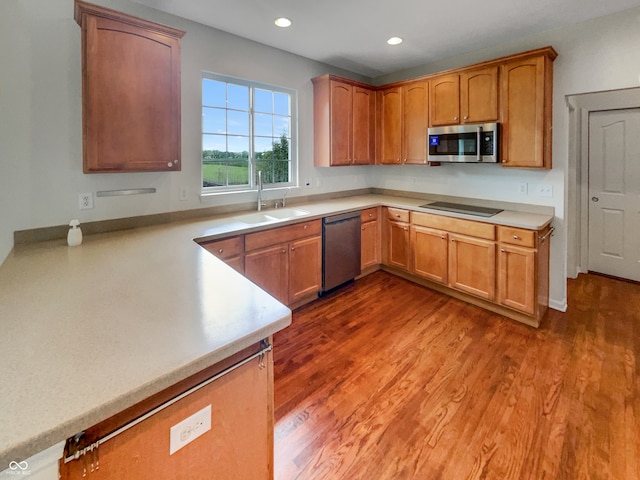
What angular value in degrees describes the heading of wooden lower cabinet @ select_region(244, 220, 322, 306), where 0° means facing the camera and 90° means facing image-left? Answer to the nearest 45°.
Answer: approximately 315°

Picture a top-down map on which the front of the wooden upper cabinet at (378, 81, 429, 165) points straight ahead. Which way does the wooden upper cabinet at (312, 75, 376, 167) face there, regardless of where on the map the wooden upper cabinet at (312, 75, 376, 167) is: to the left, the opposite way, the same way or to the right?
to the left

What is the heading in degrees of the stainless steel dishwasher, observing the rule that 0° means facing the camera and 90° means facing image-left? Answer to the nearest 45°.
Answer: approximately 315°

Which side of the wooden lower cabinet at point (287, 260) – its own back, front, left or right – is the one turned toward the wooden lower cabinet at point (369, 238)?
left

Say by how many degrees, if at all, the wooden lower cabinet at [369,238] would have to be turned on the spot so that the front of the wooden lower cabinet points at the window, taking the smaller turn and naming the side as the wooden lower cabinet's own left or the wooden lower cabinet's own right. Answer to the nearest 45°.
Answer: approximately 90° to the wooden lower cabinet's own right
